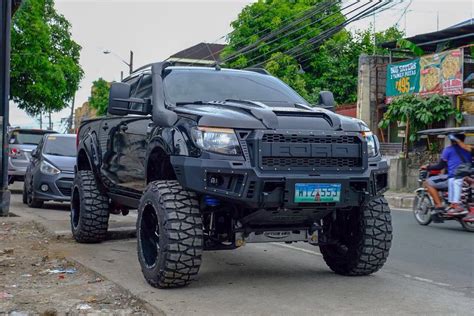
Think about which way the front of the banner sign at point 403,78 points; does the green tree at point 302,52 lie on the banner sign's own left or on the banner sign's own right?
on the banner sign's own right

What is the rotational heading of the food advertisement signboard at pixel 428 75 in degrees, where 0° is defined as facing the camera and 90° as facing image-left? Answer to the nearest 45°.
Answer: approximately 45°

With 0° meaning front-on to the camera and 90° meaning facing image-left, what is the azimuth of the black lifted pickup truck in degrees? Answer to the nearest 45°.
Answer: approximately 315°

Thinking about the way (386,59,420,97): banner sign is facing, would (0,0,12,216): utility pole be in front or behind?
in front

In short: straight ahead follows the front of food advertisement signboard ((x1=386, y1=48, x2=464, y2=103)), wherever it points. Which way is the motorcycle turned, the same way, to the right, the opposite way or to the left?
to the right

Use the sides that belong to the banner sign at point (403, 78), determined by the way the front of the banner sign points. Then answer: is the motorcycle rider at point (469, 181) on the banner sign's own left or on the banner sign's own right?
on the banner sign's own left

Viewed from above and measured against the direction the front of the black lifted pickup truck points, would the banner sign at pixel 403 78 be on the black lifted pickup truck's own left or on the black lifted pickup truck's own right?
on the black lifted pickup truck's own left

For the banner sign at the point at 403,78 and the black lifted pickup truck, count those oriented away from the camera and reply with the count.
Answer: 0

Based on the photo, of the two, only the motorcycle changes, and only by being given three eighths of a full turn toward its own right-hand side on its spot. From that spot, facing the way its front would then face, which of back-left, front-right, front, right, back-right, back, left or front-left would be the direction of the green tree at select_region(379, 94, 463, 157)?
left

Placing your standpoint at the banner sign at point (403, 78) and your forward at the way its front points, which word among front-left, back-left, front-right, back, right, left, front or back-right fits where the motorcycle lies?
front-left

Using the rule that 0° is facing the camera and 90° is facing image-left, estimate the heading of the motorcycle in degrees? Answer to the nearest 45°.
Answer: approximately 135°
